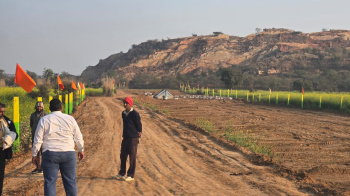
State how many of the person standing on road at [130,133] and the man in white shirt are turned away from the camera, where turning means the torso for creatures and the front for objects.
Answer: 1

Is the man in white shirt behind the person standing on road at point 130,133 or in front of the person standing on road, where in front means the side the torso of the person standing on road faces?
in front

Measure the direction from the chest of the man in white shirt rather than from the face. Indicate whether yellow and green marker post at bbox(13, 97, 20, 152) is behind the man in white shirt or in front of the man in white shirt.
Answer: in front

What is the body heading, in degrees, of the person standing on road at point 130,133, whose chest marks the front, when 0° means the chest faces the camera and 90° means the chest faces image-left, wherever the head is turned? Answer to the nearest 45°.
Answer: approximately 45°

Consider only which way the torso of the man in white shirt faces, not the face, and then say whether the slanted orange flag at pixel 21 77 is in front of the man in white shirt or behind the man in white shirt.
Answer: in front

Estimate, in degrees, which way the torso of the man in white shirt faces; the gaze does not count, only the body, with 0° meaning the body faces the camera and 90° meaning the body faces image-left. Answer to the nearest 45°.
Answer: approximately 180°

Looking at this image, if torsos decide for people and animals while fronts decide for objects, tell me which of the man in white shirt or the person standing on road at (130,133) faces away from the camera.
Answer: the man in white shirt

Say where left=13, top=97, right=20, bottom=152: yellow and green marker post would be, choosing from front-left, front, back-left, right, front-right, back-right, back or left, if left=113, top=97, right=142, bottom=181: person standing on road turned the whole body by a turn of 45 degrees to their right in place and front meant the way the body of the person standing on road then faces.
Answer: front-right

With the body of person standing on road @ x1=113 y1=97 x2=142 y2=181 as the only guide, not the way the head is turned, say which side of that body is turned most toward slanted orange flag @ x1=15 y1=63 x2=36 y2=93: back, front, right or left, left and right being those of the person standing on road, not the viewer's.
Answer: right
